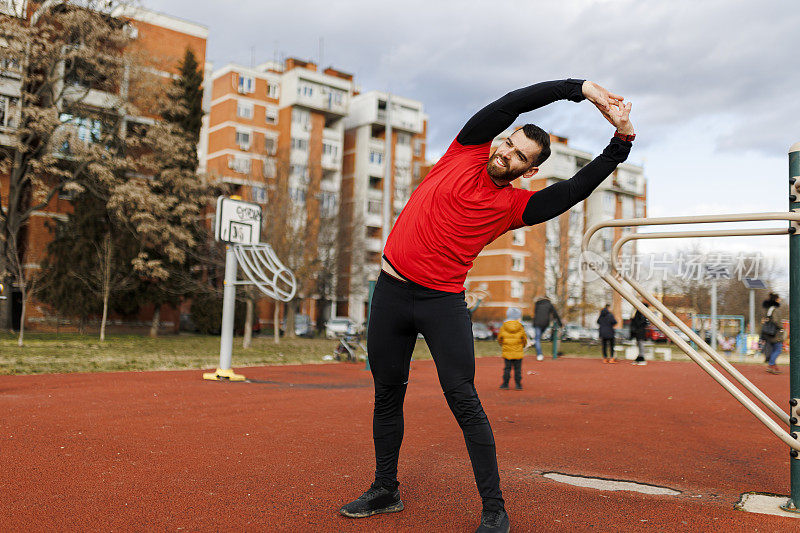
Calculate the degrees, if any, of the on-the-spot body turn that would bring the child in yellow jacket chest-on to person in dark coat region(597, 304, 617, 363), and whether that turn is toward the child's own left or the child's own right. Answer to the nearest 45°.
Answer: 0° — they already face them

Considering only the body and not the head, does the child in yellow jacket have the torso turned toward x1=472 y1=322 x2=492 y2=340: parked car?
yes

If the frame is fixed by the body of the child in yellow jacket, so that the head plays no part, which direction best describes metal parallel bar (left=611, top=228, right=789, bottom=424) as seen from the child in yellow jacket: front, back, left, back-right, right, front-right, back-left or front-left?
back

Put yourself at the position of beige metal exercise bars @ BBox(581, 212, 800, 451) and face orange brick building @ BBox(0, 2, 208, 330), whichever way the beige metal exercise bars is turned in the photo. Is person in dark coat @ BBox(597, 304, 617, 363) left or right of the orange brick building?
right

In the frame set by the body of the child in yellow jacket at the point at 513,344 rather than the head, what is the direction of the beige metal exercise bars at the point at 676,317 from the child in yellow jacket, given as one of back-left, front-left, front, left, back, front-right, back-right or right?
back

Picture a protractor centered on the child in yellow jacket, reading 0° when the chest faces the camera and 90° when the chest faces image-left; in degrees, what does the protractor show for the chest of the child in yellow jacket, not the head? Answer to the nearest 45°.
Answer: approximately 180°

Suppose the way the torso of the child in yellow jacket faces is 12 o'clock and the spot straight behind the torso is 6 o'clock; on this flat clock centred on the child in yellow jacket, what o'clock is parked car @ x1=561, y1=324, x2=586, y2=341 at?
The parked car is roughly at 12 o'clock from the child in yellow jacket.

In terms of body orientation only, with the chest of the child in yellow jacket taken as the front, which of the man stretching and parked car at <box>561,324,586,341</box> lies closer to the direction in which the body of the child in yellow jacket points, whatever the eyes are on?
the parked car

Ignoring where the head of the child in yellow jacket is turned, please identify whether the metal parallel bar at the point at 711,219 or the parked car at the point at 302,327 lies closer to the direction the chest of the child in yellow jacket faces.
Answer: the parked car

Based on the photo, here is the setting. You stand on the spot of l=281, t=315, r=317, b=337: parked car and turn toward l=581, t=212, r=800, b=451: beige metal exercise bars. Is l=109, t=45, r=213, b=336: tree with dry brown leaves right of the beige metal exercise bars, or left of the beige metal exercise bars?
right

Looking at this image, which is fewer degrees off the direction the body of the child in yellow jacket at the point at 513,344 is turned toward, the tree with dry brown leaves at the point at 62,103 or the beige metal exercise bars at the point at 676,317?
the tree with dry brown leaves

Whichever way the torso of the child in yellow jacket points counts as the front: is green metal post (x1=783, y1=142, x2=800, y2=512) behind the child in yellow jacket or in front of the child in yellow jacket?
behind

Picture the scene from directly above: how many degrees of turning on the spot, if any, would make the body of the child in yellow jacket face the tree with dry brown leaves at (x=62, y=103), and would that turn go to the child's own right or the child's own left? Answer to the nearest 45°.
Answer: approximately 45° to the child's own left

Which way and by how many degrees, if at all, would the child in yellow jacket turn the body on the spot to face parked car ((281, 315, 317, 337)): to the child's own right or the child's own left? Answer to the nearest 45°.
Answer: approximately 45° to the child's own left
